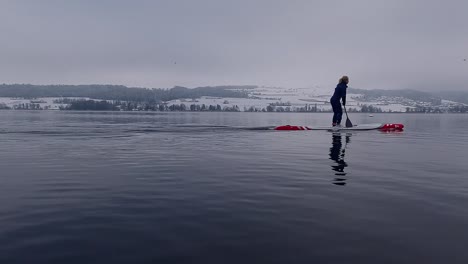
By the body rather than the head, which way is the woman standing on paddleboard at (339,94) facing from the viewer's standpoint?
to the viewer's right
